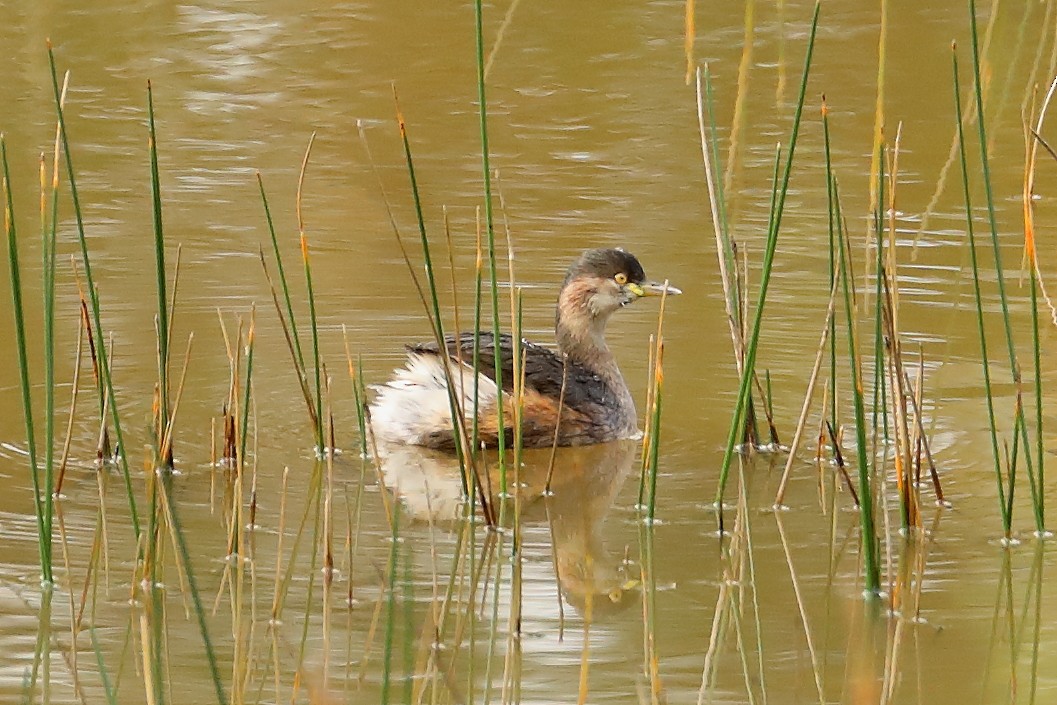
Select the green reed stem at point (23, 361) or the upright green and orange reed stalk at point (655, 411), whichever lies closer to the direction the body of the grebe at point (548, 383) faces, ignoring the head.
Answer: the upright green and orange reed stalk

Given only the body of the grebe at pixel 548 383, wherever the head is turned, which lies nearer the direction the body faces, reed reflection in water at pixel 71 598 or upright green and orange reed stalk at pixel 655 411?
the upright green and orange reed stalk

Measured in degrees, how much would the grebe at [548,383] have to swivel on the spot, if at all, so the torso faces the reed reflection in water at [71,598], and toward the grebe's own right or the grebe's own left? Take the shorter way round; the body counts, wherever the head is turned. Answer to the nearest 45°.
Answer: approximately 135° to the grebe's own right

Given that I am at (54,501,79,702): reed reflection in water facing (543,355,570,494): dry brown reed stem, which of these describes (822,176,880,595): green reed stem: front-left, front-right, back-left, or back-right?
front-right

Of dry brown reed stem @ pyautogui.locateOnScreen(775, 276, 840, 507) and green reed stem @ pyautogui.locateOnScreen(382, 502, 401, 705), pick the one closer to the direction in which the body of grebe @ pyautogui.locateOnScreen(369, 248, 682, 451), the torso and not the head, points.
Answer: the dry brown reed stem

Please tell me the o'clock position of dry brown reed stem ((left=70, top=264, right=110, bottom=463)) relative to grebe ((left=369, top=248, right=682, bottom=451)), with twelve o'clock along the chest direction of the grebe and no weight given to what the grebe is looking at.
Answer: The dry brown reed stem is roughly at 5 o'clock from the grebe.

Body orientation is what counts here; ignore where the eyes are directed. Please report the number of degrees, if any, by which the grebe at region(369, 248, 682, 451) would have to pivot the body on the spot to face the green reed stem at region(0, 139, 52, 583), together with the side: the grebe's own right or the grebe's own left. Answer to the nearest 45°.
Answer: approximately 135° to the grebe's own right

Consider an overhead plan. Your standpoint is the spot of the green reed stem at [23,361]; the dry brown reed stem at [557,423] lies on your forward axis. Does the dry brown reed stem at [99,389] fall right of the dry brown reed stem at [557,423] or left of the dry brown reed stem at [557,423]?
left

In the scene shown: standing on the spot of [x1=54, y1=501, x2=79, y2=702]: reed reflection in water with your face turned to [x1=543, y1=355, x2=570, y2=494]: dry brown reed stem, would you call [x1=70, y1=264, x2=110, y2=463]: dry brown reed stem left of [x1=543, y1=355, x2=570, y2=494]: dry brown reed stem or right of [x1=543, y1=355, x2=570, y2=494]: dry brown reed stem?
left

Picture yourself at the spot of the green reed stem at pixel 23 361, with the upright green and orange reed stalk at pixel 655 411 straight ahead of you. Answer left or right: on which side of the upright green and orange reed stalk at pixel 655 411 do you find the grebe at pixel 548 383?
left

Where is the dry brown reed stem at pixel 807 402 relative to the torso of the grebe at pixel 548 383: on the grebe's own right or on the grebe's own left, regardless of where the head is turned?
on the grebe's own right

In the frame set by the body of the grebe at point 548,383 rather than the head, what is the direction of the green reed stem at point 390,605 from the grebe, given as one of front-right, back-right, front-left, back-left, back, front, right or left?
right

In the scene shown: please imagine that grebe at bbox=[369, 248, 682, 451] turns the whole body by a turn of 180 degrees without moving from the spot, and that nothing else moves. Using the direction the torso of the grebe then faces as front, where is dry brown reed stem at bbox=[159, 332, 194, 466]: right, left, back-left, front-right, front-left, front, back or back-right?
front-left

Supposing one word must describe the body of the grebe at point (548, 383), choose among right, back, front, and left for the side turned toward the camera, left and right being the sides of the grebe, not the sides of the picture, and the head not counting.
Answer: right
